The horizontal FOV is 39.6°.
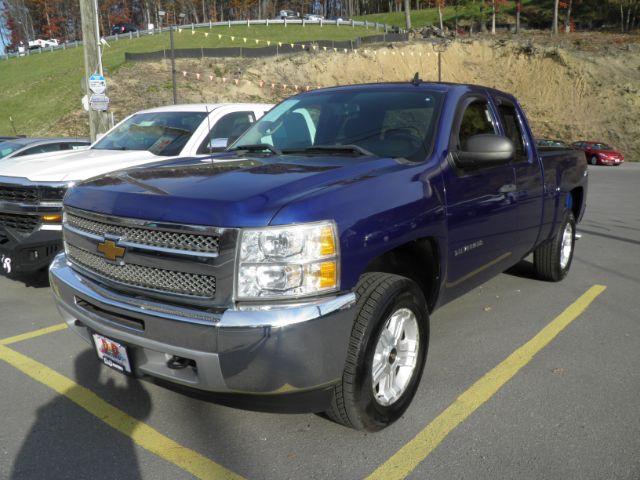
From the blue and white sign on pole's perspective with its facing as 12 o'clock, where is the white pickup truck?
The white pickup truck is roughly at 12 o'clock from the blue and white sign on pole.

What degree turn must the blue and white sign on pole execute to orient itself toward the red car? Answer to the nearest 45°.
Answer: approximately 135° to its left

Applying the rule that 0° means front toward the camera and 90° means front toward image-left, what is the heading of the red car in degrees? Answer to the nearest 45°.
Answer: approximately 315°

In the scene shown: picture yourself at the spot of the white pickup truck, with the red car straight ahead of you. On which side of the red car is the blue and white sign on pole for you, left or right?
left

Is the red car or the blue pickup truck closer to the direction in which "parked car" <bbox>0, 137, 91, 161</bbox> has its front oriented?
the blue pickup truck

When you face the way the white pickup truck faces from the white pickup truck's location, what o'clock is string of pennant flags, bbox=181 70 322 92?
The string of pennant flags is roughly at 5 o'clock from the white pickup truck.

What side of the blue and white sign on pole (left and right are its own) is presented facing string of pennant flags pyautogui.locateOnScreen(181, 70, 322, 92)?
back

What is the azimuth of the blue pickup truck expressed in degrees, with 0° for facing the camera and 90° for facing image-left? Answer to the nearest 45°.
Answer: approximately 45°

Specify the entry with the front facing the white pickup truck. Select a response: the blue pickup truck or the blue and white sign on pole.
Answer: the blue and white sign on pole

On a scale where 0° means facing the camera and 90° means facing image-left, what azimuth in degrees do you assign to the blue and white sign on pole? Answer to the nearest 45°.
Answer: approximately 0°
